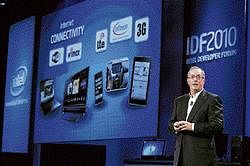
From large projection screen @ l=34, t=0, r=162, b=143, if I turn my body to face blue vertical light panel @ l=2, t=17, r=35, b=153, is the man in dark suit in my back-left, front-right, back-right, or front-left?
back-left

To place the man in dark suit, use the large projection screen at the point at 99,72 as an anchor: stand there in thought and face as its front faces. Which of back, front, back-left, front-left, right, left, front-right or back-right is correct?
front-left

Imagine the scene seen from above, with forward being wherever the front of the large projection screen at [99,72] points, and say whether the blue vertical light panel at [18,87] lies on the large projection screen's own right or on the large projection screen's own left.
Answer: on the large projection screen's own right

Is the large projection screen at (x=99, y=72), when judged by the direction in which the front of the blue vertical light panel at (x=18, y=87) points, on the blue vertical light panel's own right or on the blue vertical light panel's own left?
on the blue vertical light panel's own left

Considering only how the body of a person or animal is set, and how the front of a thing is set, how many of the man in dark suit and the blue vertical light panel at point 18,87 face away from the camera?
0

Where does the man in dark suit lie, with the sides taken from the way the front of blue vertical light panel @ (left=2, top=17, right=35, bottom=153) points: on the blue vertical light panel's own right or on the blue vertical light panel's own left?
on the blue vertical light panel's own left

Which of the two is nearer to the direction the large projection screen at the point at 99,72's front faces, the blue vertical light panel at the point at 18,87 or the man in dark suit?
the man in dark suit

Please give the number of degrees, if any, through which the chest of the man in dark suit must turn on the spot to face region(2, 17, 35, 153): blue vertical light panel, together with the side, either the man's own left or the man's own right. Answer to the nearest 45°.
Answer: approximately 90° to the man's own right

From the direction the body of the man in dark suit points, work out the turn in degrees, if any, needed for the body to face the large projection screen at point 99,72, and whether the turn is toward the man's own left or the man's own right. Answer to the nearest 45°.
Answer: approximately 135° to the man's own right
